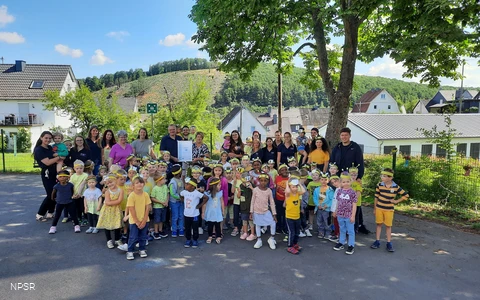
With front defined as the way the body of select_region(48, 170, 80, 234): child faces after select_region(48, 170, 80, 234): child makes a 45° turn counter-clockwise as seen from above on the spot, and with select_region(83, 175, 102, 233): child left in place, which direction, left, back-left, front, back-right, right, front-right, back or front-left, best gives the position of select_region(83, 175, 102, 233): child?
front

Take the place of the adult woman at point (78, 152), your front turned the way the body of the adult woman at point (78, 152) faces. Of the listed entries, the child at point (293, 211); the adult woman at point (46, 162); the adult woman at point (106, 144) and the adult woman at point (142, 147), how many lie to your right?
1

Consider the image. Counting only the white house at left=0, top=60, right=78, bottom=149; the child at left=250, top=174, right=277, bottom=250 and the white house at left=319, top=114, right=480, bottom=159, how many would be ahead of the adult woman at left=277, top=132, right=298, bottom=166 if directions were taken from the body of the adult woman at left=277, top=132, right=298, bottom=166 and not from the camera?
1

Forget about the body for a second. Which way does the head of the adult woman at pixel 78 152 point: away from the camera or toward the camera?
toward the camera

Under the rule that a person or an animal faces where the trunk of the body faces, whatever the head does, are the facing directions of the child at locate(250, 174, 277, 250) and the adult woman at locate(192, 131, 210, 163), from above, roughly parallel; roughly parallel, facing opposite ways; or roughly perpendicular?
roughly parallel

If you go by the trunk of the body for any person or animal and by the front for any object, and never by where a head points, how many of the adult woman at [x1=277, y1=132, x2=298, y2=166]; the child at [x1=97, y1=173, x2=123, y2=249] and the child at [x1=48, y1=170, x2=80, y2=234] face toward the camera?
3

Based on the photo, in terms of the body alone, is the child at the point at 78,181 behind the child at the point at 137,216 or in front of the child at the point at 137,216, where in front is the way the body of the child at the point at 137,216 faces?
behind

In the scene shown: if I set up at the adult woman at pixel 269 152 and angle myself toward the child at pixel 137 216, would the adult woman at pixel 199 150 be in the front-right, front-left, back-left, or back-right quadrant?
front-right

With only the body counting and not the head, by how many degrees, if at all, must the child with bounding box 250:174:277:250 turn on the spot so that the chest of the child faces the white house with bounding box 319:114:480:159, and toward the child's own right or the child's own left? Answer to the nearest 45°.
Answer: approximately 135° to the child's own left

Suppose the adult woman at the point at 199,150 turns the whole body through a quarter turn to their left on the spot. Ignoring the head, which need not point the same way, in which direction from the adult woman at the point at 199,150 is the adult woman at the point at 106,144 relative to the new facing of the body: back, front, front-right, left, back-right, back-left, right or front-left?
back

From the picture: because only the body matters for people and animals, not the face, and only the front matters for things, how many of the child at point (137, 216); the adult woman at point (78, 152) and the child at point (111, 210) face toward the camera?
3

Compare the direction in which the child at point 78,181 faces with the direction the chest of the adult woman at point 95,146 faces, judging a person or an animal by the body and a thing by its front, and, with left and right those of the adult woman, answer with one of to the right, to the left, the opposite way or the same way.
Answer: the same way

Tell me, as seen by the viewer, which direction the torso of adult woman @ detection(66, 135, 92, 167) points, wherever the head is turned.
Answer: toward the camera

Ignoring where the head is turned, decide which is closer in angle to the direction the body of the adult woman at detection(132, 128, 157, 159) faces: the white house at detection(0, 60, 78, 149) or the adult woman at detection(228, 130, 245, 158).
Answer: the adult woman

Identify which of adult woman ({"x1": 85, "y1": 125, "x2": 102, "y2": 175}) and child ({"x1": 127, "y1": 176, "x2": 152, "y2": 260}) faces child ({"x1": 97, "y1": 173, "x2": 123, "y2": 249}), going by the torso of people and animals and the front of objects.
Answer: the adult woman

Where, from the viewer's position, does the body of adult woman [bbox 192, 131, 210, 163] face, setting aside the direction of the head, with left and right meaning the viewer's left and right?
facing the viewer

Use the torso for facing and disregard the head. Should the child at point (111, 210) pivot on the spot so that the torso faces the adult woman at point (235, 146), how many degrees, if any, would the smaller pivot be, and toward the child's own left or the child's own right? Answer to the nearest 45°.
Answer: approximately 135° to the child's own left

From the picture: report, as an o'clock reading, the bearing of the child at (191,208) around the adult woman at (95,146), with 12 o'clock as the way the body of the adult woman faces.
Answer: The child is roughly at 11 o'clock from the adult woman.
